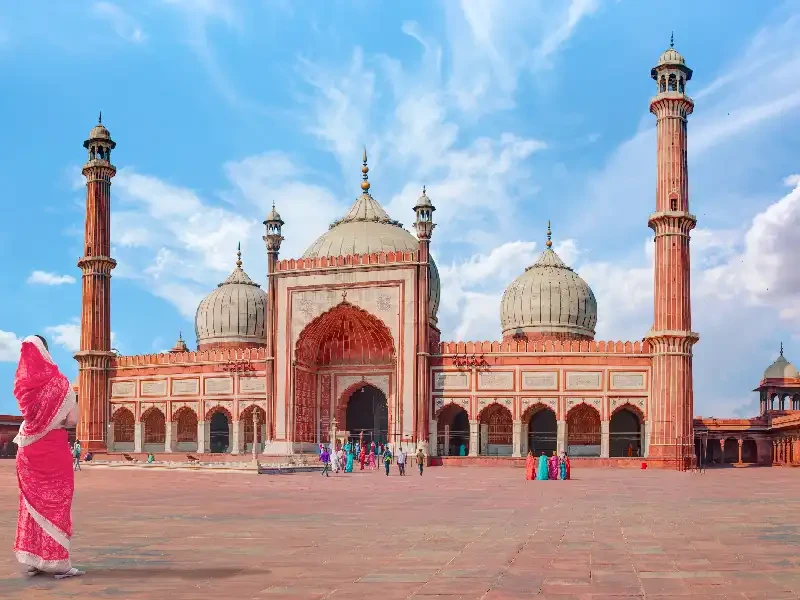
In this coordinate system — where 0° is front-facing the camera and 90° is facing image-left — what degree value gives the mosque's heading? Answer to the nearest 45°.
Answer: approximately 0°

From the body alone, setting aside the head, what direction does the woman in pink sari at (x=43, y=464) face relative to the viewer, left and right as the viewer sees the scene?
facing away from the viewer and to the right of the viewer

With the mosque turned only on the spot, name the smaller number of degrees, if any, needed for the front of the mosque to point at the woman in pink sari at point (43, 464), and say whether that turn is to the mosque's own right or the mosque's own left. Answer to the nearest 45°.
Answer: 0° — it already faces them

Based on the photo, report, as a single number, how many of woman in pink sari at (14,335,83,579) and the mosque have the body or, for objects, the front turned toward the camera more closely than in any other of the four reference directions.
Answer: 1
